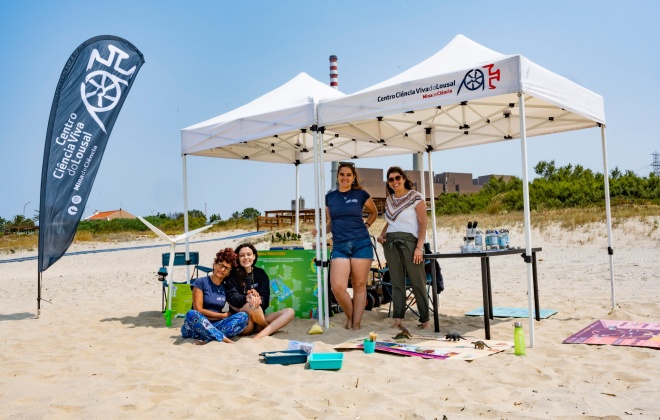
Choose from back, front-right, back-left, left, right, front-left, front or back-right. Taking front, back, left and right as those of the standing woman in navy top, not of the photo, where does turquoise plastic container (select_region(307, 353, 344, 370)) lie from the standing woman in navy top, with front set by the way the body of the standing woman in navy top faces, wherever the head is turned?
front

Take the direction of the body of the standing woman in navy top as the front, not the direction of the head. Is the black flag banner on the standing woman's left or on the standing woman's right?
on the standing woman's right

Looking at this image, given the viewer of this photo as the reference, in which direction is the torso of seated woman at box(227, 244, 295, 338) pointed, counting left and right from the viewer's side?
facing the viewer

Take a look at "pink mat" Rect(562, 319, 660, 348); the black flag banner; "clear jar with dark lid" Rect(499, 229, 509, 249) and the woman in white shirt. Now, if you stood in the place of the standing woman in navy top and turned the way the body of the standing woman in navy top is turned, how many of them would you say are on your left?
3

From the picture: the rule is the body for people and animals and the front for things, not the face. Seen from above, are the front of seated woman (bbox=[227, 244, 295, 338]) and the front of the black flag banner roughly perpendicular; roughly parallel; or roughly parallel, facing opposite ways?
roughly parallel

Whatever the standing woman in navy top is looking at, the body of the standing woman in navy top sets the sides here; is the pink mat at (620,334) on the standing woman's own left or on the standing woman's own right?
on the standing woman's own left

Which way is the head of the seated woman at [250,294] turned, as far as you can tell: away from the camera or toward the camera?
toward the camera

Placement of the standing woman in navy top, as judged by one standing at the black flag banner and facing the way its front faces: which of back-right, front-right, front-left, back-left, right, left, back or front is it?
front-left

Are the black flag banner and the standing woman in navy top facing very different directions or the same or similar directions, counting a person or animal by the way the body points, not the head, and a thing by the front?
same or similar directions

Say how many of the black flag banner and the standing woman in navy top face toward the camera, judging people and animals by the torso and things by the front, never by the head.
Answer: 2

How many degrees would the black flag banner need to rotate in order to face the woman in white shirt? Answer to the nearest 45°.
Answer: approximately 45° to its left

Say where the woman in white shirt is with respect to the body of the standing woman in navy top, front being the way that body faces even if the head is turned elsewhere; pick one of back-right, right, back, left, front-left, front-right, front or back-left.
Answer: left

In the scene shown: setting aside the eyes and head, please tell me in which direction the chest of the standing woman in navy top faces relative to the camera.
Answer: toward the camera

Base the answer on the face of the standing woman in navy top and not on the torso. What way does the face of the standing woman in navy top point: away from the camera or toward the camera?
toward the camera
